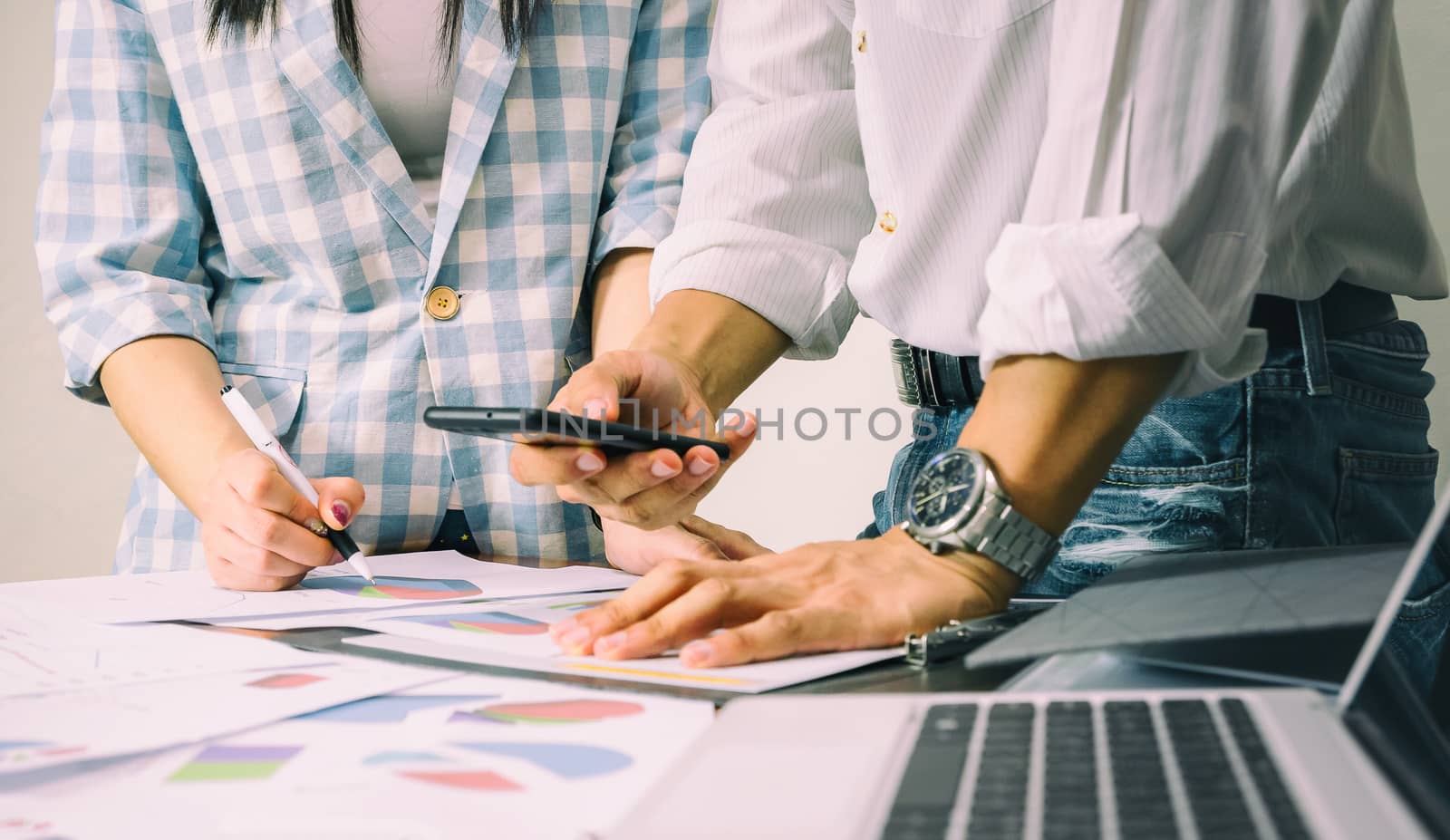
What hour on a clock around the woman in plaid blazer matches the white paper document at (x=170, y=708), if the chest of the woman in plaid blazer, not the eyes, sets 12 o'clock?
The white paper document is roughly at 12 o'clock from the woman in plaid blazer.

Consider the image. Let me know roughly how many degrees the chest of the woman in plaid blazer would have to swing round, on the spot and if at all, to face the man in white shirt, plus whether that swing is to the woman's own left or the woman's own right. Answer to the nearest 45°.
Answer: approximately 45° to the woman's own left

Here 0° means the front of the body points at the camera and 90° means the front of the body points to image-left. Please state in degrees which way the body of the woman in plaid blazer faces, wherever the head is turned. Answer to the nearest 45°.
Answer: approximately 0°
